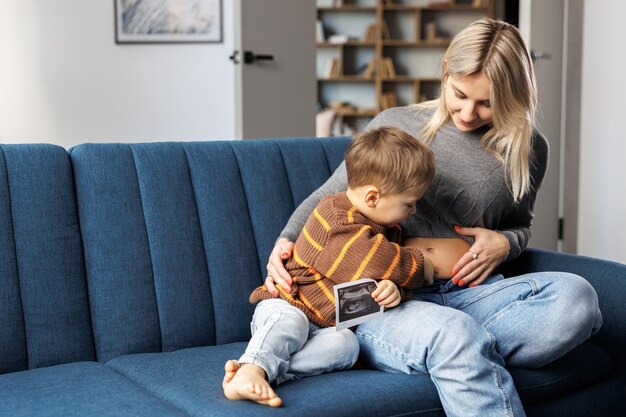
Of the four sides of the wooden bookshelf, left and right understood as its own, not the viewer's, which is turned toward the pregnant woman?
front

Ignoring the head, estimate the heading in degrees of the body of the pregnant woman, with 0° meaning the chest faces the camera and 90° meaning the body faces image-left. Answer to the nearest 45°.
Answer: approximately 45°

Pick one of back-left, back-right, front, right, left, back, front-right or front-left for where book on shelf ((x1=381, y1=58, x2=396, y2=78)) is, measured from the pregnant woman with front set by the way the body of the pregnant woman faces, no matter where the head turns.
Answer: back-right

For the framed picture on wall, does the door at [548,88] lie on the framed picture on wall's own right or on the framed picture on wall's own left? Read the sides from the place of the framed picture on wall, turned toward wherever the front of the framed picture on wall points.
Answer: on the framed picture on wall's own left

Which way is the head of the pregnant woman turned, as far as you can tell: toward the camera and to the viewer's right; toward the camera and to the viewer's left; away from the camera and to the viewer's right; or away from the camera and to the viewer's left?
toward the camera and to the viewer's left

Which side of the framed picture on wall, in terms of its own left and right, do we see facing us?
front

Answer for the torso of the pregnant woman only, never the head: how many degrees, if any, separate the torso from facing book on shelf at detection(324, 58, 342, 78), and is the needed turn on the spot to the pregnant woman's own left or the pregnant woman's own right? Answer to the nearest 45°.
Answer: approximately 135° to the pregnant woman's own right

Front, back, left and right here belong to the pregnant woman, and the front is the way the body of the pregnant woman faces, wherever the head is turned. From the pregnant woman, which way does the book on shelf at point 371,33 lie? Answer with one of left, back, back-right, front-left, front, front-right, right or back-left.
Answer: back-right

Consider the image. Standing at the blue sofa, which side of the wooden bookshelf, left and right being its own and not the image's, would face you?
front

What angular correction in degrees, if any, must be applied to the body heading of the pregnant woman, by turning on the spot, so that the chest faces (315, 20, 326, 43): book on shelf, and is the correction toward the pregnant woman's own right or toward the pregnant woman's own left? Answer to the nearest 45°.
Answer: approximately 135° to the pregnant woman's own right

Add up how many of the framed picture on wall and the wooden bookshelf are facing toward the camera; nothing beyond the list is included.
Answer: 2

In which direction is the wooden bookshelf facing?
toward the camera
